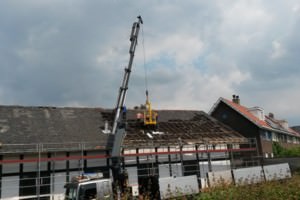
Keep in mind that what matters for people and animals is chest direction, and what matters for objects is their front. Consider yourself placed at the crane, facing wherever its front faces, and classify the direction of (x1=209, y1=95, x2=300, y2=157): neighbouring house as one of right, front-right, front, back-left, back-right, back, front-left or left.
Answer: back

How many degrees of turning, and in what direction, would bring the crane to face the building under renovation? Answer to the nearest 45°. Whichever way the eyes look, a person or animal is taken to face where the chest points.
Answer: approximately 135° to its right

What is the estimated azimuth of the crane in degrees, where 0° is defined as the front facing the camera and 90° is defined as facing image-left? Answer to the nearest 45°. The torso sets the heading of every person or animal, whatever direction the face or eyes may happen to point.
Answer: approximately 45°

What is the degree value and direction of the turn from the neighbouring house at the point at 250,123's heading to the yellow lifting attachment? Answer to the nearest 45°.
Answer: approximately 90° to its right

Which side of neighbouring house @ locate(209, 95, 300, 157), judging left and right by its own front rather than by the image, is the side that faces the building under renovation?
right

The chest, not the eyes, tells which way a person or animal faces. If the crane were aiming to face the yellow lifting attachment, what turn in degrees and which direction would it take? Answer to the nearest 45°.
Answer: approximately 135° to its right
